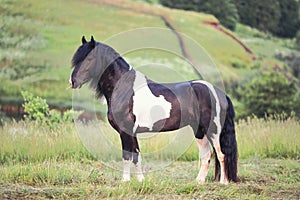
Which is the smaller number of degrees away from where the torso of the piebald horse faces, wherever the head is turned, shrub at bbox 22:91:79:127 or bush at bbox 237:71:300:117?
the shrub

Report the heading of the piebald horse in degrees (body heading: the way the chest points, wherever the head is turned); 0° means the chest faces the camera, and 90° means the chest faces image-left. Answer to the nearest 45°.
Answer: approximately 90°

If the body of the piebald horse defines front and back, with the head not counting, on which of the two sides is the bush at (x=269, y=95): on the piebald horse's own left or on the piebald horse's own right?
on the piebald horse's own right

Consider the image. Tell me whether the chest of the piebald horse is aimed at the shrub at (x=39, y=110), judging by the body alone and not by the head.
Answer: no

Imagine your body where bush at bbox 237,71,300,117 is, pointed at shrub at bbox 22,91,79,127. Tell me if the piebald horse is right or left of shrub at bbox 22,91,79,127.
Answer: left

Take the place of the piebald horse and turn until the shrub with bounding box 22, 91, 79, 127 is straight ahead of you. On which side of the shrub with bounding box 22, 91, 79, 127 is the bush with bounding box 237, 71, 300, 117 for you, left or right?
right
